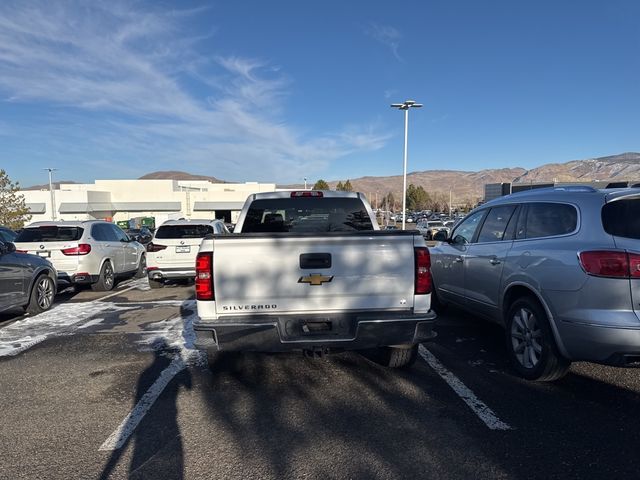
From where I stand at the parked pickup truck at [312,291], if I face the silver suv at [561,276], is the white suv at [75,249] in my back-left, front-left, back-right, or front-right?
back-left

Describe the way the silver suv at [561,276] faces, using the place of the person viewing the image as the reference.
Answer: facing away from the viewer and to the left of the viewer

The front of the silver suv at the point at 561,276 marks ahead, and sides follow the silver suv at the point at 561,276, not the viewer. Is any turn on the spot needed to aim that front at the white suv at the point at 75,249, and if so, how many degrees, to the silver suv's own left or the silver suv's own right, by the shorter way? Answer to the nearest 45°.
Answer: approximately 45° to the silver suv's own left

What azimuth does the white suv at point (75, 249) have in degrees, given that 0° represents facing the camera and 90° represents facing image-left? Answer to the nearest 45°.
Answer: approximately 225°

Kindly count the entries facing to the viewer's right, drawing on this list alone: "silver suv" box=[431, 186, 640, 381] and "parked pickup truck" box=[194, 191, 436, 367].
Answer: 0

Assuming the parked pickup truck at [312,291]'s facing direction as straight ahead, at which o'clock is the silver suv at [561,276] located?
The silver suv is roughly at 3 o'clock from the parked pickup truck.

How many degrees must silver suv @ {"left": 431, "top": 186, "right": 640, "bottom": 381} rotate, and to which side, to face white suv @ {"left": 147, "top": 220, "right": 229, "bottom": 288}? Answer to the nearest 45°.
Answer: approximately 45° to its left

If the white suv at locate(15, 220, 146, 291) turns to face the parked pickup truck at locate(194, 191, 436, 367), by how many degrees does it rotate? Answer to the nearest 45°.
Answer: approximately 135° to its right

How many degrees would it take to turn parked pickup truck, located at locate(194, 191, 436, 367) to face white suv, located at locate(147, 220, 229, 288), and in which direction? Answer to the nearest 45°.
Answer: approximately 45° to its left

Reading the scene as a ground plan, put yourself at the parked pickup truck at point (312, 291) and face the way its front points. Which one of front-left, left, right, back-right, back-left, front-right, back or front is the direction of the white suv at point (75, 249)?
front-left

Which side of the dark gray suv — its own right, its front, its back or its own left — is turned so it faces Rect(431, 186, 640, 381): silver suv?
right

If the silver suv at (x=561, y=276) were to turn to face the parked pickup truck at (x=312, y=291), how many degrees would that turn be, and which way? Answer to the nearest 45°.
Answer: approximately 90° to its left

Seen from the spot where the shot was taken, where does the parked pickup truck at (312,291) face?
facing away from the viewer
